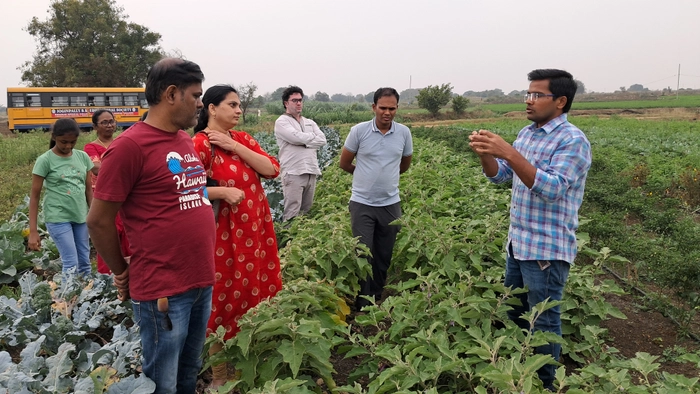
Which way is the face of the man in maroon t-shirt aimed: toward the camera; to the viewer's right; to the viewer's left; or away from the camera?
to the viewer's right

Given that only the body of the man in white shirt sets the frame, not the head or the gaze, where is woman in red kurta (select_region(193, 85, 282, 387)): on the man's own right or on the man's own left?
on the man's own right

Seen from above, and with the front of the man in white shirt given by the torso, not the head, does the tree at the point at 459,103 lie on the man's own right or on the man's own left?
on the man's own left

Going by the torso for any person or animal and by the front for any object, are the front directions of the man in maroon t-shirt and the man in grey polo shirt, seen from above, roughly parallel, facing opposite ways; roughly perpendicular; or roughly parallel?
roughly perpendicular

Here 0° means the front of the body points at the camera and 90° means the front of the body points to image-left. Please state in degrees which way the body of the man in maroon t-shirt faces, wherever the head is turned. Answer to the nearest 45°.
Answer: approximately 315°

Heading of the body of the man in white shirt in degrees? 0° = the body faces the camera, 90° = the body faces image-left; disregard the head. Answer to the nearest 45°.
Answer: approximately 315°

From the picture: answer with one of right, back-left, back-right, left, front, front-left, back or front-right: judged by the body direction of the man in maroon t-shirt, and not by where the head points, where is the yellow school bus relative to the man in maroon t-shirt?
back-left

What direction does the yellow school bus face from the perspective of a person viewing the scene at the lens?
facing to the right of the viewer

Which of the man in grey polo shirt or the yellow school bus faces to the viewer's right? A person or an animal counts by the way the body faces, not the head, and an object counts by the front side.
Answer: the yellow school bus

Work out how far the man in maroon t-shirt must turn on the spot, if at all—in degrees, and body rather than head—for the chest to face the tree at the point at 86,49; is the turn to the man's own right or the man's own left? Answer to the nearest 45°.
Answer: approximately 135° to the man's own left

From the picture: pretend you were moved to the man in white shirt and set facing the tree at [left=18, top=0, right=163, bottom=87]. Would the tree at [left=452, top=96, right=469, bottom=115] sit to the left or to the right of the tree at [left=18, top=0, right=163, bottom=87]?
right
